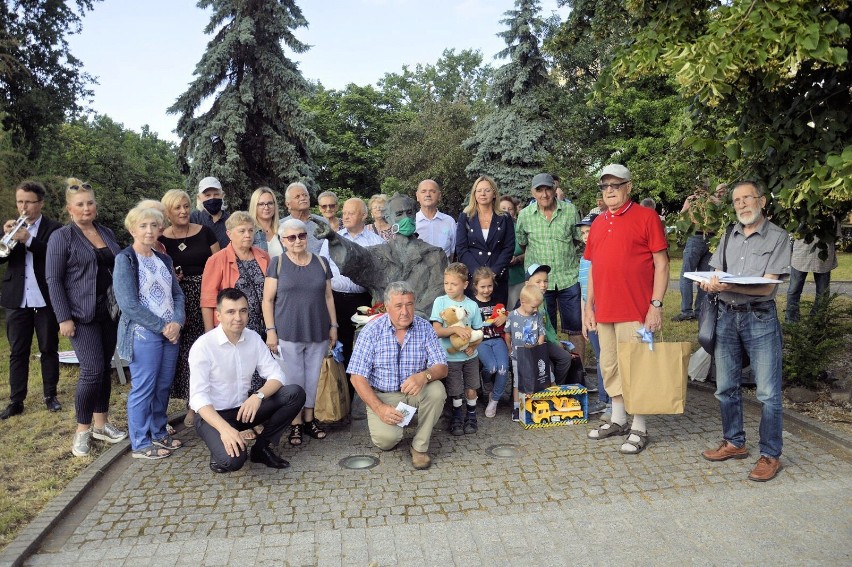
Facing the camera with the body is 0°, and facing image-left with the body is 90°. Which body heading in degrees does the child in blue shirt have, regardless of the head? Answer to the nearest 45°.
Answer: approximately 0°

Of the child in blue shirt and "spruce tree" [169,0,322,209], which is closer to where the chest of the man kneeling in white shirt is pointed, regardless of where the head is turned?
the child in blue shirt

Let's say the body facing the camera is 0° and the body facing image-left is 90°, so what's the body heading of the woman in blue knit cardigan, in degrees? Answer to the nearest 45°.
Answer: approximately 315°

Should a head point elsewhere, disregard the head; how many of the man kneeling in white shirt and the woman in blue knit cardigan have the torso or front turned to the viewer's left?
0

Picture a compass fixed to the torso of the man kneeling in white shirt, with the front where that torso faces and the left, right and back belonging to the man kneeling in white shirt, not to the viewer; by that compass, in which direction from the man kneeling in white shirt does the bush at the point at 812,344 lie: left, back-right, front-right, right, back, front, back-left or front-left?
front-left

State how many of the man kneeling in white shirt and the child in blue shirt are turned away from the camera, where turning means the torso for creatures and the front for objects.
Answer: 0

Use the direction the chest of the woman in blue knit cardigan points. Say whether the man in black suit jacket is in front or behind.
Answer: behind

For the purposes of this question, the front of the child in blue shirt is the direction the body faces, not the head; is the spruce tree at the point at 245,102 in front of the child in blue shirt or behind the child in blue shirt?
behind

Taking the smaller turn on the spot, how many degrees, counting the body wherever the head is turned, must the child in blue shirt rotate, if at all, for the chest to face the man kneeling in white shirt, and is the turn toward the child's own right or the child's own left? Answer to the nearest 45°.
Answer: approximately 45° to the child's own right

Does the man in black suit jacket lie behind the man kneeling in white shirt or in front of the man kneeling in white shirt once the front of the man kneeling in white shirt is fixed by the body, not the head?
behind

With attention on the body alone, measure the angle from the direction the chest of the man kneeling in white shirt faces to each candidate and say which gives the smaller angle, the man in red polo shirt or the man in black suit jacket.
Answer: the man in red polo shirt

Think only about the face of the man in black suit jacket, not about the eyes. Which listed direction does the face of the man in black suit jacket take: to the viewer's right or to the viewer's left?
to the viewer's left

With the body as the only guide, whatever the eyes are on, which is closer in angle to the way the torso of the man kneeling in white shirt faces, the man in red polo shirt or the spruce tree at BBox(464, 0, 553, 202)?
the man in red polo shirt
